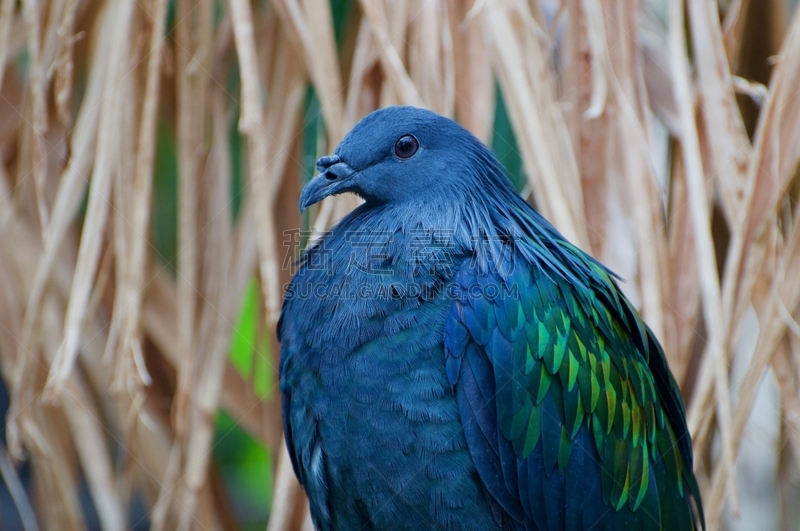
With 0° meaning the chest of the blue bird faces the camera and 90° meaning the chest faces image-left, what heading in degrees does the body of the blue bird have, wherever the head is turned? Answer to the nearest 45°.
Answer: approximately 45°
